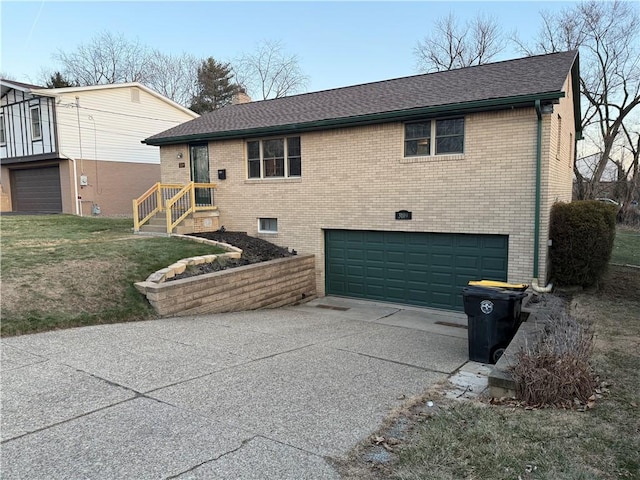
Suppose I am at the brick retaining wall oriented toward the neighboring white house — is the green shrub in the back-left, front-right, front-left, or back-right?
back-right

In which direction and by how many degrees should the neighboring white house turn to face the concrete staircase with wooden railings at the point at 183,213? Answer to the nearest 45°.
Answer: approximately 45° to its left

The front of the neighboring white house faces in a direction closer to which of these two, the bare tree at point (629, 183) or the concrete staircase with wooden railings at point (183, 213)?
the concrete staircase with wooden railings

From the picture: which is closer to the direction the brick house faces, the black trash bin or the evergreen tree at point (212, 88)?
the black trash bin

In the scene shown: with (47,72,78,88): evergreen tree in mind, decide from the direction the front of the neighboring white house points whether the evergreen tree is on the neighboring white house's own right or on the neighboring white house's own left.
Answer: on the neighboring white house's own right

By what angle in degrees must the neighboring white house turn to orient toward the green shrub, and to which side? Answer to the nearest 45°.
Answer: approximately 90° to its left

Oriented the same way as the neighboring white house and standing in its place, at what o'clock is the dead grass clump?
The dead grass clump is roughly at 10 o'clock from the neighboring white house.

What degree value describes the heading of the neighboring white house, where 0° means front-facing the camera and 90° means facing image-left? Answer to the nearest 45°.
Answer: approximately 45°

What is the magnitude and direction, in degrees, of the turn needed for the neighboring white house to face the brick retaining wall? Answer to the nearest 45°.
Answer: approximately 45° to its left

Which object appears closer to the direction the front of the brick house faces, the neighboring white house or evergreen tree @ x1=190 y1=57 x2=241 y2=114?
the neighboring white house

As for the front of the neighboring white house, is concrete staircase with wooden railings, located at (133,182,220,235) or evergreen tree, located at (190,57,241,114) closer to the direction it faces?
the concrete staircase with wooden railings

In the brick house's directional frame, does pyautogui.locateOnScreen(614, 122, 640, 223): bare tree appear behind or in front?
behind

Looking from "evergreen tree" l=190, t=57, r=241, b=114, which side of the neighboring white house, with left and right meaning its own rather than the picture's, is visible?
back
